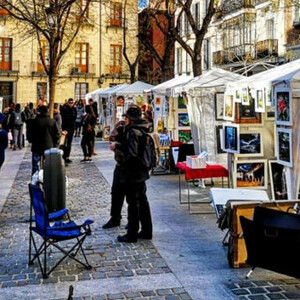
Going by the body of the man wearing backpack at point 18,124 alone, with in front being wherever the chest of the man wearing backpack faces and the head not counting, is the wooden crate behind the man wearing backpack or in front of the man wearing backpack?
behind

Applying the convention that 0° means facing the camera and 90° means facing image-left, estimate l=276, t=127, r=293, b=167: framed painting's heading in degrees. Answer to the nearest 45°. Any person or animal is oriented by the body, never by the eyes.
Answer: approximately 45°

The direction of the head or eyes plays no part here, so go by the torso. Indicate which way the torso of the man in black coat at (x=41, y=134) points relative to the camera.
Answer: away from the camera

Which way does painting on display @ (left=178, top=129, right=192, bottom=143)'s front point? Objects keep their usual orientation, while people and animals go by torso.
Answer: toward the camera
